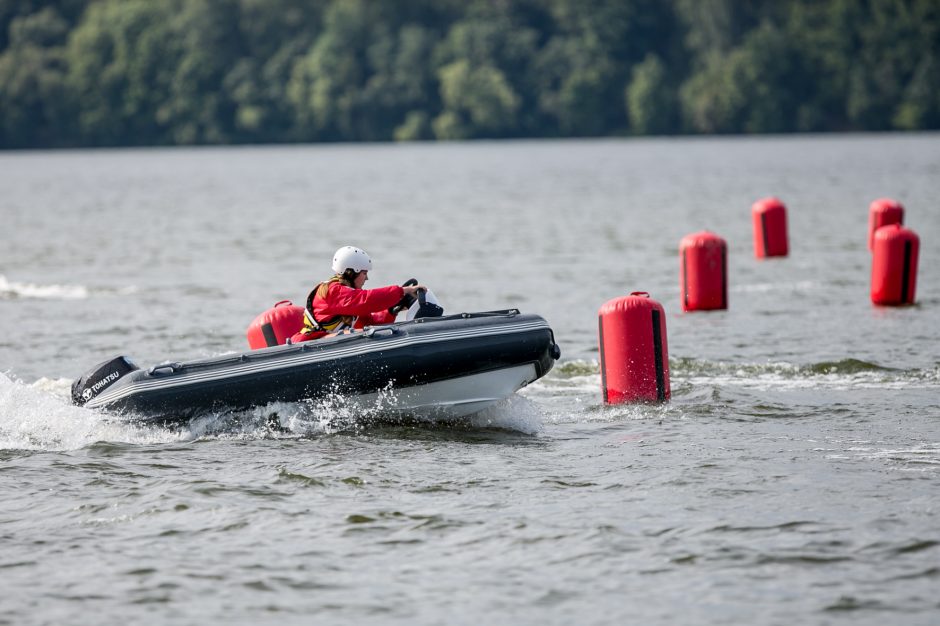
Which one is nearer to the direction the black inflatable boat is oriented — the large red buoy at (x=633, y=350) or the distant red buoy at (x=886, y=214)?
the large red buoy

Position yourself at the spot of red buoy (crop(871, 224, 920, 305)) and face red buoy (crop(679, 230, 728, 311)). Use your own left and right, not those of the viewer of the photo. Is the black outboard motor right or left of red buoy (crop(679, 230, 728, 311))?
left

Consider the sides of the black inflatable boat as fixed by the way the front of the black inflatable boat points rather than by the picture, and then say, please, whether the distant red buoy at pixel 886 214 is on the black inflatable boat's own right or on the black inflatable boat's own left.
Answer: on the black inflatable boat's own left

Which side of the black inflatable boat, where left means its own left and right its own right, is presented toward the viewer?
right

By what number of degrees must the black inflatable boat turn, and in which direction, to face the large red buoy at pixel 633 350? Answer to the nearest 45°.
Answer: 0° — it already faces it

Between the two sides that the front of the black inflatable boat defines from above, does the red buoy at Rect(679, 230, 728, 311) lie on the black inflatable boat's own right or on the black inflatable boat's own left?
on the black inflatable boat's own left

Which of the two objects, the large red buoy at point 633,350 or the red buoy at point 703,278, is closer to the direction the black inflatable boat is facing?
the large red buoy

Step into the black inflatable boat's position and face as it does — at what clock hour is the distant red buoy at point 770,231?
The distant red buoy is roughly at 10 o'clock from the black inflatable boat.
